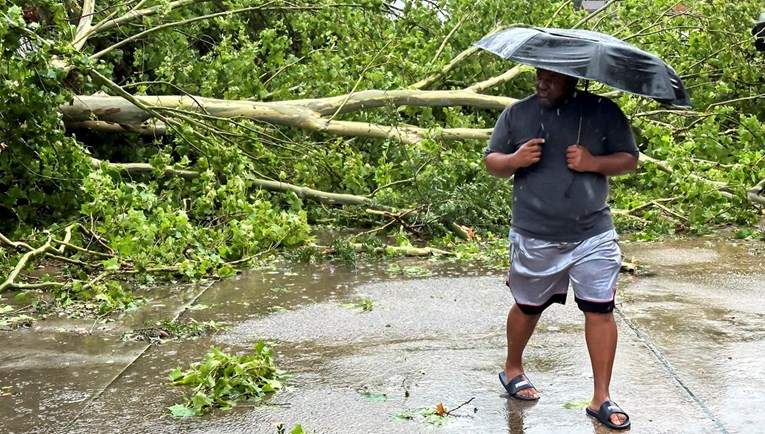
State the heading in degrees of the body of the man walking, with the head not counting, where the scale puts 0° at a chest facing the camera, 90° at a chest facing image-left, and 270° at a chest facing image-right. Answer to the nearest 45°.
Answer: approximately 0°

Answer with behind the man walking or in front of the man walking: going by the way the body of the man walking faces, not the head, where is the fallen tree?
behind
